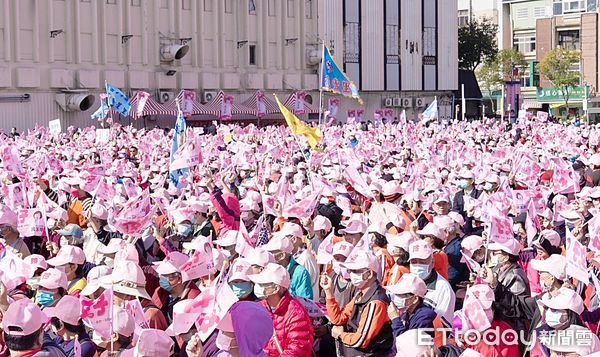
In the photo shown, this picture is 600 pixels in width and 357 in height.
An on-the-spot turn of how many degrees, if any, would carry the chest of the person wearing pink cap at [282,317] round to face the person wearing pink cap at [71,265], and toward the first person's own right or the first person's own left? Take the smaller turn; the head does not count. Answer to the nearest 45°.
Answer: approximately 45° to the first person's own right

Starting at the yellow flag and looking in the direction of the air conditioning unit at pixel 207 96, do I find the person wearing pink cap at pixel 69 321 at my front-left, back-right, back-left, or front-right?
back-left

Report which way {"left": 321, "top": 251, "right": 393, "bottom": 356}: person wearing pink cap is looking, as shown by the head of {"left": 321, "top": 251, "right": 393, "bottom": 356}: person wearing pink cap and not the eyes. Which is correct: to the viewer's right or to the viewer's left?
to the viewer's left

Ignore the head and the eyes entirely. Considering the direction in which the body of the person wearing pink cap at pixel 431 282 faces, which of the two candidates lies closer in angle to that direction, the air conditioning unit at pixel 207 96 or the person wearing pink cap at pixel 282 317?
the person wearing pink cap at pixel 282 317

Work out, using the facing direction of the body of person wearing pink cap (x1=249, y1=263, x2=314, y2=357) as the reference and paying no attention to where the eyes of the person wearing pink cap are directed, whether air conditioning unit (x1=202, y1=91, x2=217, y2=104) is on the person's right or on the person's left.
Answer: on the person's right

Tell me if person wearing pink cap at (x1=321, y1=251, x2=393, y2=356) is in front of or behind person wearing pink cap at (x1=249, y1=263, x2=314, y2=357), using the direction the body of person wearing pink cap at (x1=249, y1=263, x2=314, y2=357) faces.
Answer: behind

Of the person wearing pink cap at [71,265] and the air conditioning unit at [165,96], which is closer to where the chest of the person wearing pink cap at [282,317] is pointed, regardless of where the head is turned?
the person wearing pink cap

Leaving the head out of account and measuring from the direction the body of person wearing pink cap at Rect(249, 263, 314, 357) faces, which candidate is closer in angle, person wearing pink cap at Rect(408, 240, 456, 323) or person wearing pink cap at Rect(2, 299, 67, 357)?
the person wearing pink cap at Rect(2, 299, 67, 357)
